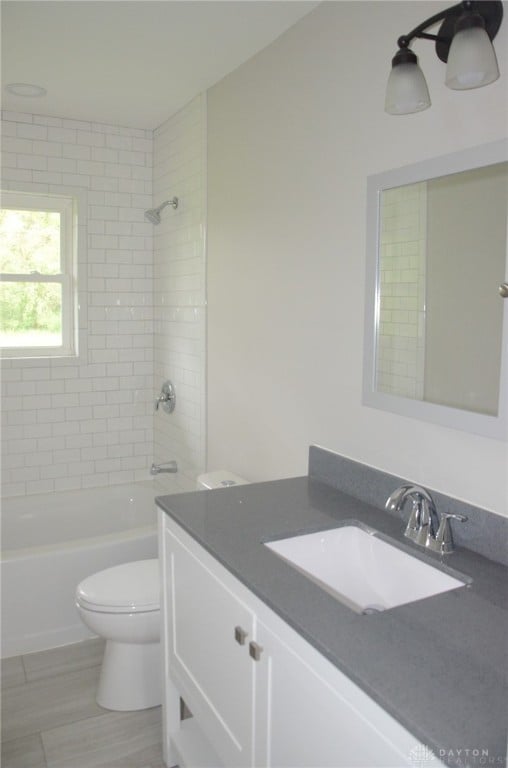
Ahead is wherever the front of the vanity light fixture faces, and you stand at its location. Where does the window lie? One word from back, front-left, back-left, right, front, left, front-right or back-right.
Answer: right

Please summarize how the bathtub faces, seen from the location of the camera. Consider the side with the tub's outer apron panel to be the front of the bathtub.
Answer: facing the viewer

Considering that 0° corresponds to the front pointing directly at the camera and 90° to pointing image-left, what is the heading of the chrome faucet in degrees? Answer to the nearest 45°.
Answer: approximately 45°

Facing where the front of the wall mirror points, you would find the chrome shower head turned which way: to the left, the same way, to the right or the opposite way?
the same way

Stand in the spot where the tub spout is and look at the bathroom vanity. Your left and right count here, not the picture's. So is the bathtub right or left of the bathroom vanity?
right

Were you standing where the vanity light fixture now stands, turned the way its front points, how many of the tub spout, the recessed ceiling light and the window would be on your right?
3

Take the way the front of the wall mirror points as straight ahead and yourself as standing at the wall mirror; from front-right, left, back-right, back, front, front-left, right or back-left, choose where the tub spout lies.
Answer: right

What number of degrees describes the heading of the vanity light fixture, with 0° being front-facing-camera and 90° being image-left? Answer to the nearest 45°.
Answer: approximately 45°

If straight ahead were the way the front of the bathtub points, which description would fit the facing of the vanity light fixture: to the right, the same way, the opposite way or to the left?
to the right

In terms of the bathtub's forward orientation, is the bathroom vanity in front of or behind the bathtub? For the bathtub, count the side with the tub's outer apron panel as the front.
in front

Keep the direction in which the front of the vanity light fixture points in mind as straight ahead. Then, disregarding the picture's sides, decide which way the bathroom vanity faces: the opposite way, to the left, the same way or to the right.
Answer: the same way

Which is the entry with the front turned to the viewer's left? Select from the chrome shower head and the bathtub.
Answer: the chrome shower head

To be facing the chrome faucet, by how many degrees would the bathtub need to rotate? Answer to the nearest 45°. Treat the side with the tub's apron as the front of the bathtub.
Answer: approximately 45° to its left

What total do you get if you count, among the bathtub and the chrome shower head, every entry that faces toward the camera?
1

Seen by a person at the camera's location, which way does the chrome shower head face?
facing to the left of the viewer

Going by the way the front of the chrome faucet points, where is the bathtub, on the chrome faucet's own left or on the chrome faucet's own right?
on the chrome faucet's own right

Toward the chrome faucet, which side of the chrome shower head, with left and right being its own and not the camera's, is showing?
left
